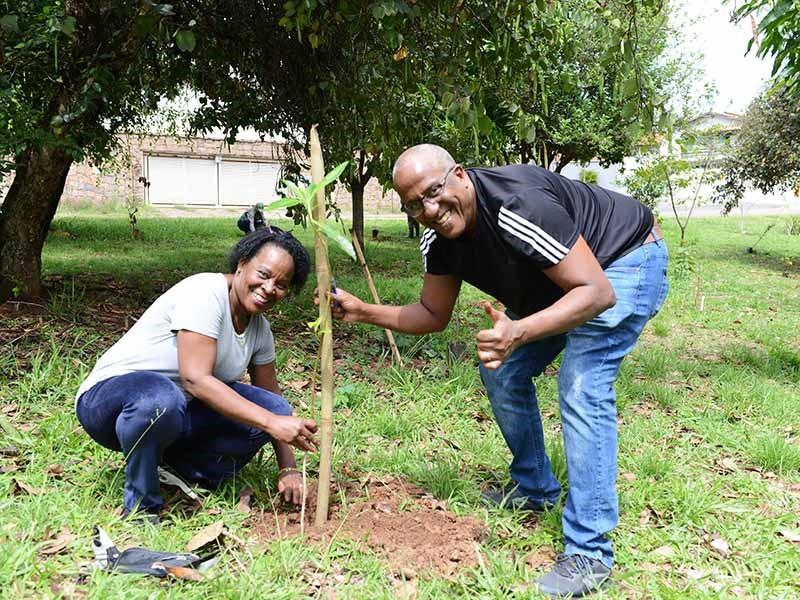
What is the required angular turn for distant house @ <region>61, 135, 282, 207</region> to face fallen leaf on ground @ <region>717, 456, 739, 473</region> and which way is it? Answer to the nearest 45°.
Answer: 0° — it already faces it

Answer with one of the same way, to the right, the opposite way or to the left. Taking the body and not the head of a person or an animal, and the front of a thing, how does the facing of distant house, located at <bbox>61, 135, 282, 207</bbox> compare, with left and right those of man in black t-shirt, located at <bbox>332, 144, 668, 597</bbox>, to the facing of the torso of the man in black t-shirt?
to the left

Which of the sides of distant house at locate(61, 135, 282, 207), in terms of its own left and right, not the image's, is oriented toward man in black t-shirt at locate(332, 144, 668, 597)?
front

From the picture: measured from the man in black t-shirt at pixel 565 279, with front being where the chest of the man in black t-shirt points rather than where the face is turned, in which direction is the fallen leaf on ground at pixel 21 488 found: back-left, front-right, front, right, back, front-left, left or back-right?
front-right

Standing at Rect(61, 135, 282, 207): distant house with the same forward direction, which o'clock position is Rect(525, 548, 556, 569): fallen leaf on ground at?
The fallen leaf on ground is roughly at 12 o'clock from the distant house.

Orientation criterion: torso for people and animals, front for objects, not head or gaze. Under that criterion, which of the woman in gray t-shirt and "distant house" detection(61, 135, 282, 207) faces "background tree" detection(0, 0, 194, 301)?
the distant house

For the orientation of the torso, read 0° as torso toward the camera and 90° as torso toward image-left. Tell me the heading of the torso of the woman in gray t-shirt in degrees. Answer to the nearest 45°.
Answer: approximately 315°

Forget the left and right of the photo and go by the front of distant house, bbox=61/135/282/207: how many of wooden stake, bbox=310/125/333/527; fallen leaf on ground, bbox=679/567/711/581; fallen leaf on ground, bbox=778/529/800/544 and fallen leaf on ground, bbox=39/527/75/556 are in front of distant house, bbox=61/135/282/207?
4

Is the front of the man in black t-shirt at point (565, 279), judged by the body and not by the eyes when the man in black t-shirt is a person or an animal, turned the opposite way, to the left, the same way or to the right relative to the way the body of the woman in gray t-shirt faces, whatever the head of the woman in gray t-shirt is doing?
to the right

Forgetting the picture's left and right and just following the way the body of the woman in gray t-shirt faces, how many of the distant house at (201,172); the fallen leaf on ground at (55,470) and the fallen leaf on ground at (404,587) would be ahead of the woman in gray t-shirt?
1

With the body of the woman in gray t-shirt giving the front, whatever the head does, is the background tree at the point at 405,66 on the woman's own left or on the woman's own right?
on the woman's own left

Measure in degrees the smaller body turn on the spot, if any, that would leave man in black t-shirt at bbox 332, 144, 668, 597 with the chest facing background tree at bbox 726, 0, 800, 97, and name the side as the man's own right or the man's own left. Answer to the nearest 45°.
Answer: approximately 180°

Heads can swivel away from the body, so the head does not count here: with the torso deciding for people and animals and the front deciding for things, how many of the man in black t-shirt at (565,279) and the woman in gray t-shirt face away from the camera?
0

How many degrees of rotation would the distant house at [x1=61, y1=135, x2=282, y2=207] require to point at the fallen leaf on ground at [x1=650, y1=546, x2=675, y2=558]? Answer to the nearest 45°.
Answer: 0° — it already faces it
